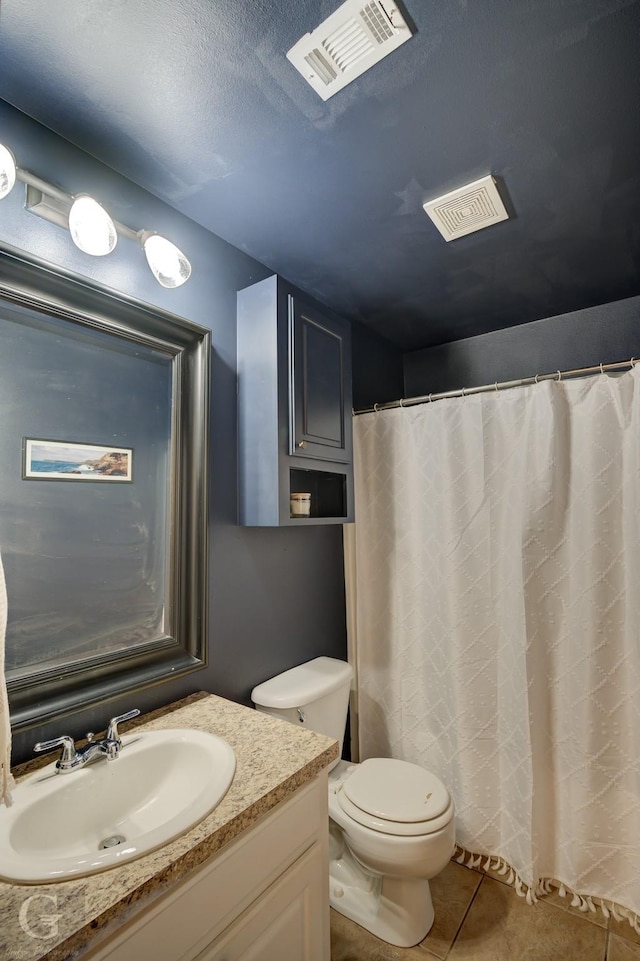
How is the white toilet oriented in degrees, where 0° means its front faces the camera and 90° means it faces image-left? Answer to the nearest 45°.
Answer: approximately 315°

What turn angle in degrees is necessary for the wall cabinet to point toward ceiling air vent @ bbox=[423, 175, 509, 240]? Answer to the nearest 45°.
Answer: approximately 45° to its left

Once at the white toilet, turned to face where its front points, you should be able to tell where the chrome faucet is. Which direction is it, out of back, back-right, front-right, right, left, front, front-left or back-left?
right

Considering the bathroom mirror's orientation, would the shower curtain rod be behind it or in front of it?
in front
